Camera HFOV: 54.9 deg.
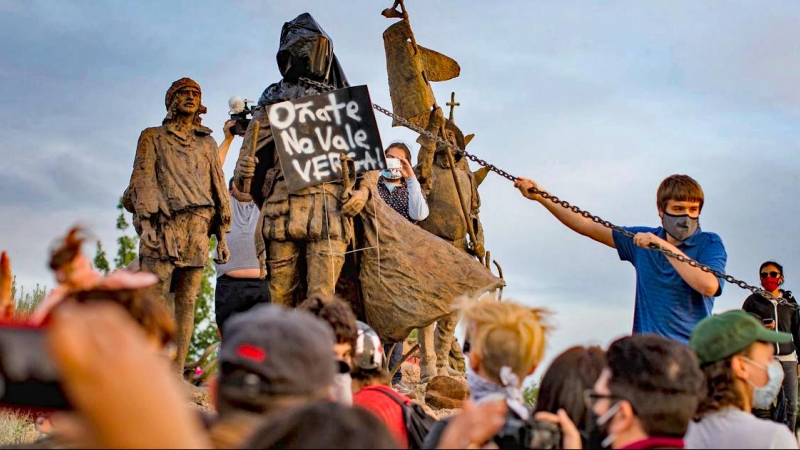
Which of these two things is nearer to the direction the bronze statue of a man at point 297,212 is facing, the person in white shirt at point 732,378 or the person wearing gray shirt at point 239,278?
the person in white shirt

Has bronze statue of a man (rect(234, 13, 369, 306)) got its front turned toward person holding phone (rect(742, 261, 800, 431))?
no

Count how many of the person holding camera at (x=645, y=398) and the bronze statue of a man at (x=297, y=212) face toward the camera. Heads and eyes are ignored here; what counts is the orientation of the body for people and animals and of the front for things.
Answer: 1

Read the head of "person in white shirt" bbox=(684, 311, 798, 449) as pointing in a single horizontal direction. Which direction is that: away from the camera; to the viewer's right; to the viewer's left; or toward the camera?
to the viewer's right

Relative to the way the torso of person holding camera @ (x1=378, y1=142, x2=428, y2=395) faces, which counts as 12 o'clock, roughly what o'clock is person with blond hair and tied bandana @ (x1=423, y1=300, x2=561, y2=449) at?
person with blond hair and tied bandana @ (x1=423, y1=300, x2=561, y2=449) is roughly at 12 o'clock from person holding camera @ (x1=378, y1=142, x2=428, y2=395).

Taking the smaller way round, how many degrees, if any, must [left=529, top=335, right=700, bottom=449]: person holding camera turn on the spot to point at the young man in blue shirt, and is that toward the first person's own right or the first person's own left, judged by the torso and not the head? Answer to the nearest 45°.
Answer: approximately 45° to the first person's own right

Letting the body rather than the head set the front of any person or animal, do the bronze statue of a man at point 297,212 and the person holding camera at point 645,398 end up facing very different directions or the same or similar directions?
very different directions

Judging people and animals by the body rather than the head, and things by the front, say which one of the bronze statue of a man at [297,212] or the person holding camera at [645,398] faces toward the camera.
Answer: the bronze statue of a man

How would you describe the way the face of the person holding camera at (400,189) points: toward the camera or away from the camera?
toward the camera

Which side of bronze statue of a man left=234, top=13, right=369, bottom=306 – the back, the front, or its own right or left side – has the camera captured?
front

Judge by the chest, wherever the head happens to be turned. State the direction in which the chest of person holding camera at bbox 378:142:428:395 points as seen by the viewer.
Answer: toward the camera

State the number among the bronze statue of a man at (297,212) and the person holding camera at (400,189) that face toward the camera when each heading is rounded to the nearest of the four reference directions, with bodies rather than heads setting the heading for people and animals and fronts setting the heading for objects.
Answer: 2

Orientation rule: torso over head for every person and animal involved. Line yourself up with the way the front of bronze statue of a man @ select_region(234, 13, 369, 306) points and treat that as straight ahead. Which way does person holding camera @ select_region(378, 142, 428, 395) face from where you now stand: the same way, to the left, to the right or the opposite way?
the same way

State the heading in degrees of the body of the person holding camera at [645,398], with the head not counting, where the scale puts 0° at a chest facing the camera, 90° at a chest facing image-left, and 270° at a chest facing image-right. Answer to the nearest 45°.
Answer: approximately 135°

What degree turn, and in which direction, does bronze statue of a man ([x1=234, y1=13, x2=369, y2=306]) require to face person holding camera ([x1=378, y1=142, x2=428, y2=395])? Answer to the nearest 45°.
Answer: approximately 135° to its left

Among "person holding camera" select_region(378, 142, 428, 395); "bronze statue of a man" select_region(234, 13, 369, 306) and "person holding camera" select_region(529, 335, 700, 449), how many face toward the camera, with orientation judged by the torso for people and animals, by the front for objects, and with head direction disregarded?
2

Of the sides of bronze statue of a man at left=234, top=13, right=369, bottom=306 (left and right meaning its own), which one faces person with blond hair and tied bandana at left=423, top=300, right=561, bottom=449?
front

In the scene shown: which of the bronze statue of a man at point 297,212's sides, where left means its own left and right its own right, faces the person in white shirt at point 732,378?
front

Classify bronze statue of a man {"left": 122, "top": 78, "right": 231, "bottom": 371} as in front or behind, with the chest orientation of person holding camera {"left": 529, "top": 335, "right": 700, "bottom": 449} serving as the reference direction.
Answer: in front
